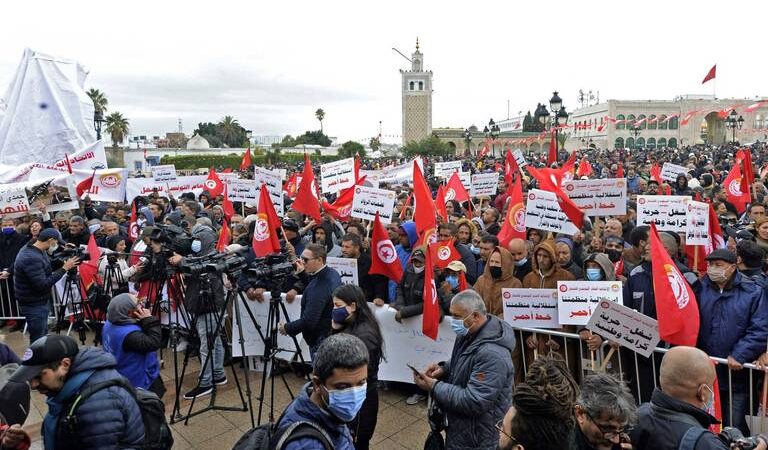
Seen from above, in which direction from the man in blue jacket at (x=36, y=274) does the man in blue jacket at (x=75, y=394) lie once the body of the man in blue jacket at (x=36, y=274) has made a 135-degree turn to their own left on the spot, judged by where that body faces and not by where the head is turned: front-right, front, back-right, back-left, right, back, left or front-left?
back-left

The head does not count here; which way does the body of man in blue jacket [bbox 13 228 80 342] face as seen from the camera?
to the viewer's right

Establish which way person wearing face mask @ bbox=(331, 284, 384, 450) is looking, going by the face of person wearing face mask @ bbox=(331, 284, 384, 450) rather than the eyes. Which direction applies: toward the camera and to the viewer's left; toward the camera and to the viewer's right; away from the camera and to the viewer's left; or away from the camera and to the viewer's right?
toward the camera and to the viewer's left

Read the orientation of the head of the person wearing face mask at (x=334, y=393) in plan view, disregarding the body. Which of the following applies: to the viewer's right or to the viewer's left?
to the viewer's right

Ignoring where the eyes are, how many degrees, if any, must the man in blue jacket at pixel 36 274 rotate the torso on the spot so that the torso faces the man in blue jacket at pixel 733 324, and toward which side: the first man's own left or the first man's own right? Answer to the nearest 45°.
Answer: approximately 45° to the first man's own right

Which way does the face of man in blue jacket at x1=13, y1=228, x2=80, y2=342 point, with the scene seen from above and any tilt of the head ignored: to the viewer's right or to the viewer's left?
to the viewer's right

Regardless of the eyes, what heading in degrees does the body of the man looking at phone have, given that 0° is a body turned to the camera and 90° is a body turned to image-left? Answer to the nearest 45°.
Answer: approximately 90°
